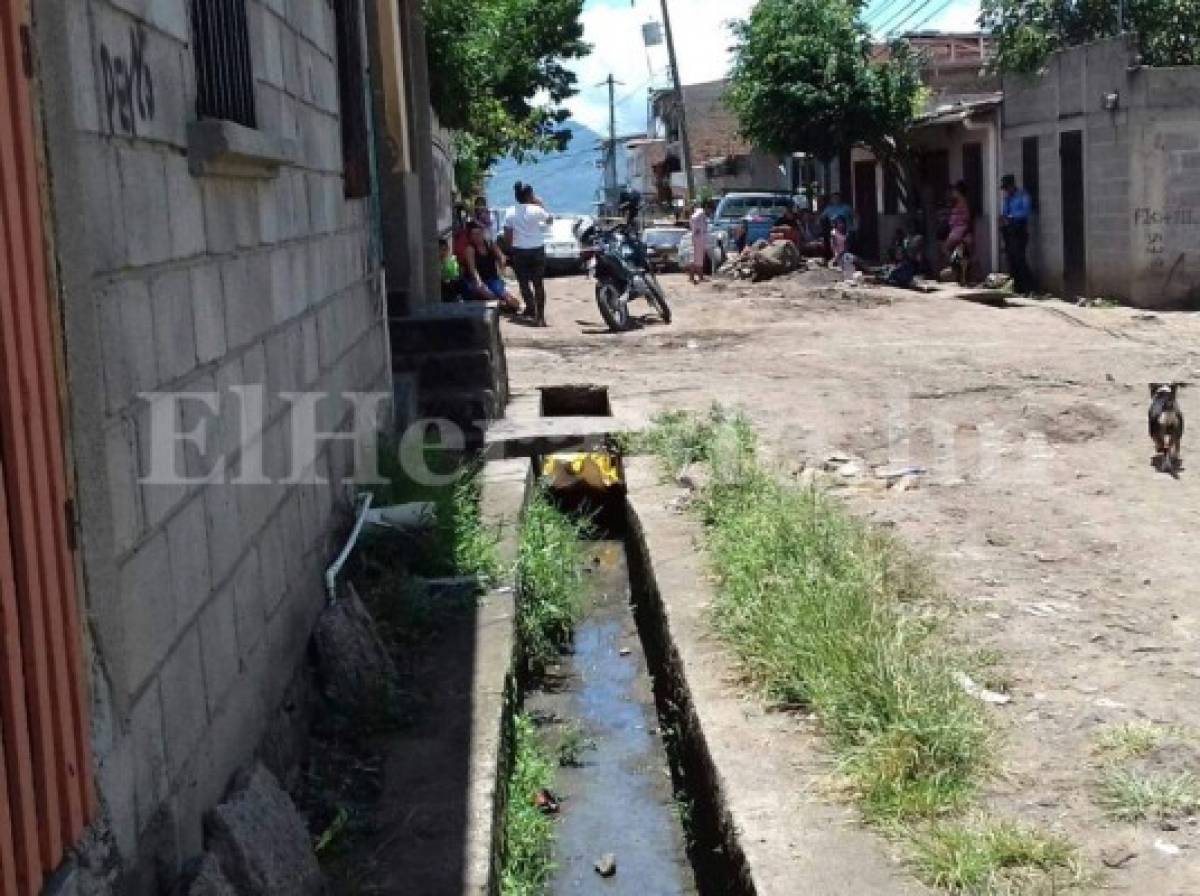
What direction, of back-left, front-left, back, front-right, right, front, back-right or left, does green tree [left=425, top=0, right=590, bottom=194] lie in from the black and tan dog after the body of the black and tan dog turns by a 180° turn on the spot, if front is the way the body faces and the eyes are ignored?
front-left

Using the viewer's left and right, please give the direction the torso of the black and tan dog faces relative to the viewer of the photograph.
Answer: facing the viewer

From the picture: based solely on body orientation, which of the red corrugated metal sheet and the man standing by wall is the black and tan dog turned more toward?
the red corrugated metal sheet

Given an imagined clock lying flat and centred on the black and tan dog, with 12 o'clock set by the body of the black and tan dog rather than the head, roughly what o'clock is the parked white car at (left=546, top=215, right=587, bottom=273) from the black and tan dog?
The parked white car is roughly at 5 o'clock from the black and tan dog.

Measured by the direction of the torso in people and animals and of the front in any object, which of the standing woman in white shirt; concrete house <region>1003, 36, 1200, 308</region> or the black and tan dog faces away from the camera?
the standing woman in white shirt

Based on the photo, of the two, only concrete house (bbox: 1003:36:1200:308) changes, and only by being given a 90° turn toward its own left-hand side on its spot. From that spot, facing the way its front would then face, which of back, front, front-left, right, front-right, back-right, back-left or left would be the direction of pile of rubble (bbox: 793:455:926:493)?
front-right

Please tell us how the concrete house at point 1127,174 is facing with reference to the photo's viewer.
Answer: facing the viewer and to the left of the viewer

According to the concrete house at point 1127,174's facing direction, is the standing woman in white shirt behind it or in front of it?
in front

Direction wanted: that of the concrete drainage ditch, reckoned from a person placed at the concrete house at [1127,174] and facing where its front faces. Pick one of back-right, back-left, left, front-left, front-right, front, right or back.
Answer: front-left

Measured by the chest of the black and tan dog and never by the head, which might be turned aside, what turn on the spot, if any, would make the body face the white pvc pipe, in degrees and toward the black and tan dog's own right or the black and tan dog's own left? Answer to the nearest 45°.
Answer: approximately 45° to the black and tan dog's own right

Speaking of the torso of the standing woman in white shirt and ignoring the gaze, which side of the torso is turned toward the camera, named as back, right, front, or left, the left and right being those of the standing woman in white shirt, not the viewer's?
back

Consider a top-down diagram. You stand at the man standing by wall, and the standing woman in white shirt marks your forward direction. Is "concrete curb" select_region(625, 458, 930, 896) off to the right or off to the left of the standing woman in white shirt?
left

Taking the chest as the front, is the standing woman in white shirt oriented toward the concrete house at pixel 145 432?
no

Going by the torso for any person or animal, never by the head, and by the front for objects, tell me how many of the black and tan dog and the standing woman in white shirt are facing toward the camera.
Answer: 1

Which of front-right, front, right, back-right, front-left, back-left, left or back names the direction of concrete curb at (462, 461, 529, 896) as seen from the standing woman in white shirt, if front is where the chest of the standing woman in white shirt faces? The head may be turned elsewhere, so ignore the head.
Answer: back

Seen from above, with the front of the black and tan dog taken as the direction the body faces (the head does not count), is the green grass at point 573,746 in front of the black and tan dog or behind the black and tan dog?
in front

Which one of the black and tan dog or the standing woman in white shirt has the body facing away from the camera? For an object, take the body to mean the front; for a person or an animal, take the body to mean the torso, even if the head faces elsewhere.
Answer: the standing woman in white shirt

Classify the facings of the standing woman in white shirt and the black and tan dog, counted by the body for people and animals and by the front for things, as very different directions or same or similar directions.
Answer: very different directions
